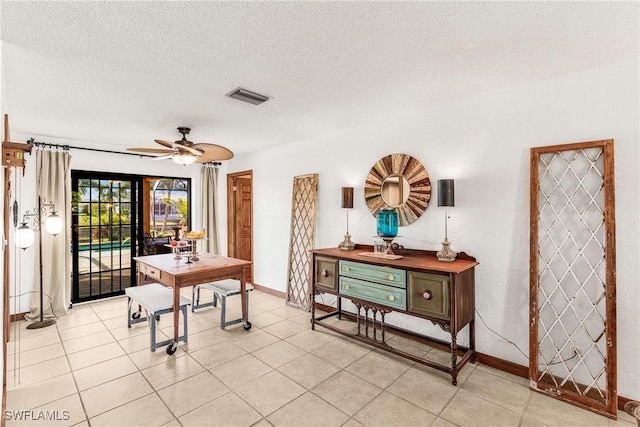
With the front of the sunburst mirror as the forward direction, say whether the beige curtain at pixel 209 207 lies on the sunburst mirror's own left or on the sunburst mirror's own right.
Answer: on the sunburst mirror's own right

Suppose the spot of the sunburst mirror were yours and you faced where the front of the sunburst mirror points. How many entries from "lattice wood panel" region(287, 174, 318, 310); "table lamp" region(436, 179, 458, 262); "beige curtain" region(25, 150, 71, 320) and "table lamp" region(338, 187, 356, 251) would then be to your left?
1

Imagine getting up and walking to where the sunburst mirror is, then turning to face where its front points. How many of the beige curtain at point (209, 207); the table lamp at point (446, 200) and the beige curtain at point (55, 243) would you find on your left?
1

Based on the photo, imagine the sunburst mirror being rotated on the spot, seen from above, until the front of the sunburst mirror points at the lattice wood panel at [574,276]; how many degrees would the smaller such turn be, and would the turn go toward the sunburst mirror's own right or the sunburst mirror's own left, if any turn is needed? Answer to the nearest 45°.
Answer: approximately 90° to the sunburst mirror's own left

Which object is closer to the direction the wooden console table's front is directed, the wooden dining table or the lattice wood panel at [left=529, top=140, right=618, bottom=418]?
the wooden dining table

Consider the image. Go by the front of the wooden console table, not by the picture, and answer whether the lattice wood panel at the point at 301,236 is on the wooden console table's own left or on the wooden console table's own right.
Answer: on the wooden console table's own right

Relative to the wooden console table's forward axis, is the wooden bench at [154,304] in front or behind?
in front

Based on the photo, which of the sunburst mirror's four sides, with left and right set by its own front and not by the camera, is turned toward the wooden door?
right

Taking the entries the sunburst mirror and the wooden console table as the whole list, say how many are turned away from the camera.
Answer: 0

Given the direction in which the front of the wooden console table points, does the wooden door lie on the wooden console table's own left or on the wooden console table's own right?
on the wooden console table's own right

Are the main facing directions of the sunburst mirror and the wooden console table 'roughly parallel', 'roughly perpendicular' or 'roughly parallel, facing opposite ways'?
roughly parallel

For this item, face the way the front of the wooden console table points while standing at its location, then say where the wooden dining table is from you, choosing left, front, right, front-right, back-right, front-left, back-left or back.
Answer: front-right

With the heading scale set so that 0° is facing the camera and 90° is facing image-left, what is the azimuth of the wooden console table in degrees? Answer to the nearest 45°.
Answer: approximately 45°

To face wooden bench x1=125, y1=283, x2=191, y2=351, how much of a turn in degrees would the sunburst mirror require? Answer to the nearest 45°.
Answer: approximately 45° to its right

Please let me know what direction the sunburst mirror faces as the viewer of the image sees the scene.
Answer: facing the viewer and to the left of the viewer
